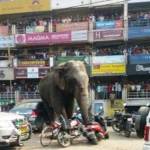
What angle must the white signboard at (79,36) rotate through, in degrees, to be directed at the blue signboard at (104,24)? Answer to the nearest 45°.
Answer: approximately 90° to its left

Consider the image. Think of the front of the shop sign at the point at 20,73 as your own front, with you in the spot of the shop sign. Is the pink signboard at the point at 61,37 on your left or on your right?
on your left

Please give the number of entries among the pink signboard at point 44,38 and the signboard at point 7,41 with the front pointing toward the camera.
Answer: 2

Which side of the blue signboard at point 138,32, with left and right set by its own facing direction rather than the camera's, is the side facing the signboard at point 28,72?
right
